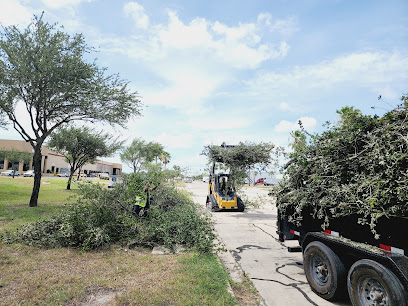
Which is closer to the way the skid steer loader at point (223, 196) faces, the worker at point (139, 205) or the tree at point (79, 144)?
the worker

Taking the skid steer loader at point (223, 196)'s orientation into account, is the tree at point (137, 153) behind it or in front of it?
behind

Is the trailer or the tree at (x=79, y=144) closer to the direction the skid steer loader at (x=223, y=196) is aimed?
the trailer

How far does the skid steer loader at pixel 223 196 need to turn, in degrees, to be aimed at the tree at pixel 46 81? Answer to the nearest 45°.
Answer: approximately 90° to its right

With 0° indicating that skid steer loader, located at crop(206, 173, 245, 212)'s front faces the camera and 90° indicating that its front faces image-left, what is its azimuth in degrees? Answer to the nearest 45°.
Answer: approximately 315°

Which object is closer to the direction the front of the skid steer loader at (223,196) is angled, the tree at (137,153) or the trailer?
the trailer

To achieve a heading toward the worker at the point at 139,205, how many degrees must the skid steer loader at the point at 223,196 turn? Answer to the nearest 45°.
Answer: approximately 45° to its right

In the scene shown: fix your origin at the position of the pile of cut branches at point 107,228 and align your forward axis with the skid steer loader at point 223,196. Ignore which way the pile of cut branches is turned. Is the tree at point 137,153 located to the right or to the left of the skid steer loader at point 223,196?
left

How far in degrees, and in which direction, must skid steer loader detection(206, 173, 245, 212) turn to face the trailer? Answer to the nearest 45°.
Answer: approximately 45° to its right

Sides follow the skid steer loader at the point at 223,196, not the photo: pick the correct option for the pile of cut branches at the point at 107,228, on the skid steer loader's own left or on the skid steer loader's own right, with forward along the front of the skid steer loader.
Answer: on the skid steer loader's own right
